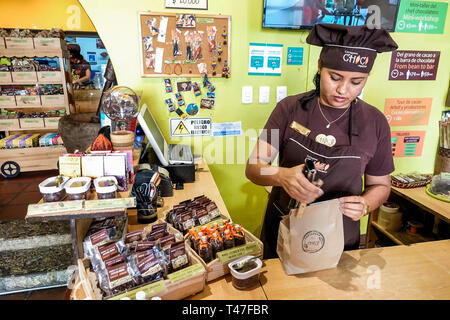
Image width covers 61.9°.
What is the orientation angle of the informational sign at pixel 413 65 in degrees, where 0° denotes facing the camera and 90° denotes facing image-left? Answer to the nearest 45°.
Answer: approximately 0°

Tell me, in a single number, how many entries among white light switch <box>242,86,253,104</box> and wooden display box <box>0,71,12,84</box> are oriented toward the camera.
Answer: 2

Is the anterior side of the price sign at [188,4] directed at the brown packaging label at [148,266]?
yes

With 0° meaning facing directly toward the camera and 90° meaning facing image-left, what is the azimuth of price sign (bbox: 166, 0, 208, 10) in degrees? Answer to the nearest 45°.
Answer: approximately 0°
